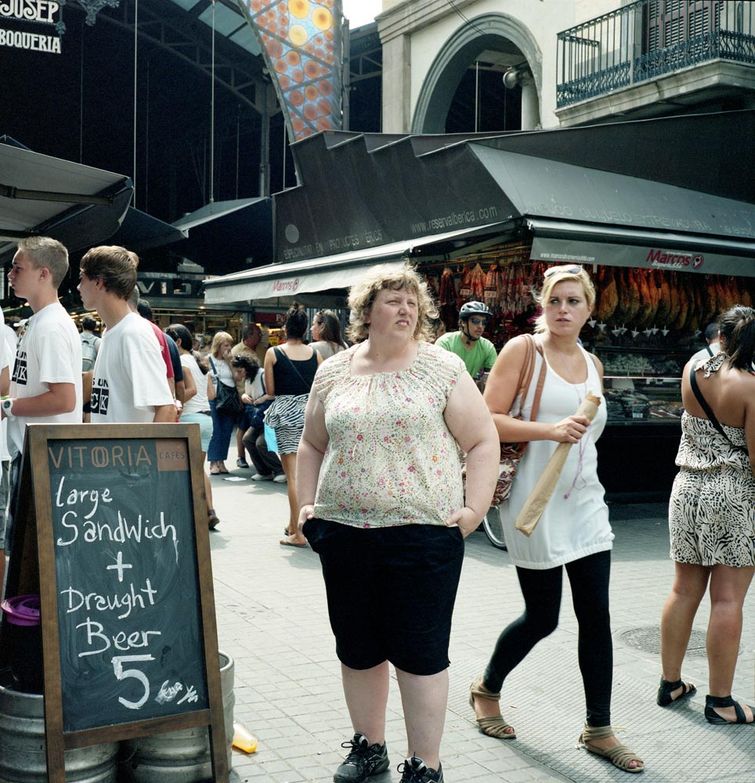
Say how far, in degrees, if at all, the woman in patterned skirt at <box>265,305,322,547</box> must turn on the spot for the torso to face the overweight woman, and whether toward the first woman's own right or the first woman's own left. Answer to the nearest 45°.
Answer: approximately 180°

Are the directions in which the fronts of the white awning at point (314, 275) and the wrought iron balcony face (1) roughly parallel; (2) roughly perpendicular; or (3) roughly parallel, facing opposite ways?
roughly parallel

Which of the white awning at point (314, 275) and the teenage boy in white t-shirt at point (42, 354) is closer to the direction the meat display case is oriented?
the teenage boy in white t-shirt

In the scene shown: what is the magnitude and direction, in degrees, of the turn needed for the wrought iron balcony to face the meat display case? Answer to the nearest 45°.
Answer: approximately 45° to its left

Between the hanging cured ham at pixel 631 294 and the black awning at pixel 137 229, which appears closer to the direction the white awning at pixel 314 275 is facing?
the black awning

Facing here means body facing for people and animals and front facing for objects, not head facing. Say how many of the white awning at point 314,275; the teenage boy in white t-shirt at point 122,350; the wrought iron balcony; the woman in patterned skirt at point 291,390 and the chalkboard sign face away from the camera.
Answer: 1

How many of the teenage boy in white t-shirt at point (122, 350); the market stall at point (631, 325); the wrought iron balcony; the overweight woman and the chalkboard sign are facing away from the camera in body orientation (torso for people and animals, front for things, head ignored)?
0

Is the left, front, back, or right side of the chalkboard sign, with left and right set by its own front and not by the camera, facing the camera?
front

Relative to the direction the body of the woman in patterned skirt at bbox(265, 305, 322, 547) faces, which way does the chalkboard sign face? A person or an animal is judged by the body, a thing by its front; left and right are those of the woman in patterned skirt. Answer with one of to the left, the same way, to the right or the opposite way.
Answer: the opposite way

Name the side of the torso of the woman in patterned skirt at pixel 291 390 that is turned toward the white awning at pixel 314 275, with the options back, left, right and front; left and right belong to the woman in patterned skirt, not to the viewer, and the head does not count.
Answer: front

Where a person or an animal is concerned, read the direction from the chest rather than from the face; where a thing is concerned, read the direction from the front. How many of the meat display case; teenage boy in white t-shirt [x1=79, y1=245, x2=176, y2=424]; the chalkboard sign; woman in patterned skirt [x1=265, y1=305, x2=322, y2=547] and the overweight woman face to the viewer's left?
1

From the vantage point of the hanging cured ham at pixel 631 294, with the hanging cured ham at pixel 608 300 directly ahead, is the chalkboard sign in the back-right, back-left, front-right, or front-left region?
front-left

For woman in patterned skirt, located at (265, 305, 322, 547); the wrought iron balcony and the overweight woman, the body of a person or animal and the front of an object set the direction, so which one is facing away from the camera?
the woman in patterned skirt

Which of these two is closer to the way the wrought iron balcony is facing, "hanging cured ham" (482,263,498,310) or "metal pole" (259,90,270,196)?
the hanging cured ham

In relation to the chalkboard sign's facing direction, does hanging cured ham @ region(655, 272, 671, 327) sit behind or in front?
behind

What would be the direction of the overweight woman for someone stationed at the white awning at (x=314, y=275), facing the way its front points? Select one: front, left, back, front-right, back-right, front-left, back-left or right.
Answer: front-left

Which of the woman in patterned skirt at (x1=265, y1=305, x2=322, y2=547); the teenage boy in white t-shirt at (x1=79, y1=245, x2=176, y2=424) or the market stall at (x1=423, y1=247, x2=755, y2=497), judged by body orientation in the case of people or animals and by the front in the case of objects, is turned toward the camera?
the market stall
